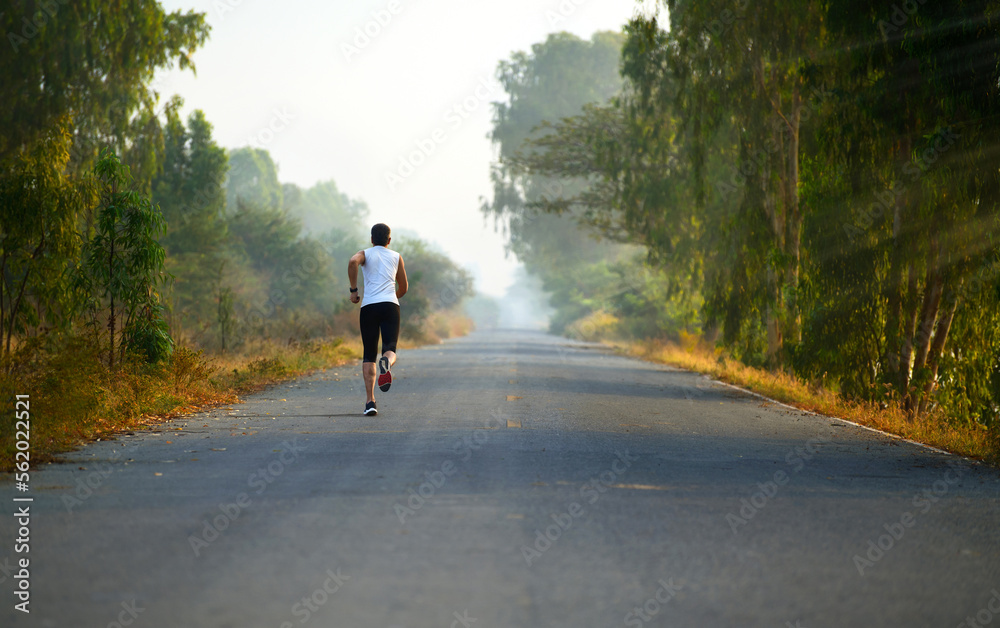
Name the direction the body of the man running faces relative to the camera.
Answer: away from the camera

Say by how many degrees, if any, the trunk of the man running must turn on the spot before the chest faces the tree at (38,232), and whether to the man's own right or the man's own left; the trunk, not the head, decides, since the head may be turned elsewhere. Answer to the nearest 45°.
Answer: approximately 90° to the man's own left

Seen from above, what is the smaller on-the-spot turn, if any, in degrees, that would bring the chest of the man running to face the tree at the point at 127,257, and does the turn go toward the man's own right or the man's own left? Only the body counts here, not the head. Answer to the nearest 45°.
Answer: approximately 45° to the man's own left

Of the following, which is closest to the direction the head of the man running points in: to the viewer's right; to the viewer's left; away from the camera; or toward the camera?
away from the camera
